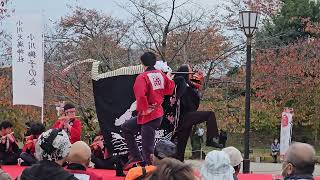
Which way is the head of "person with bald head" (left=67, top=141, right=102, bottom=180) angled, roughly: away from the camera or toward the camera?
away from the camera

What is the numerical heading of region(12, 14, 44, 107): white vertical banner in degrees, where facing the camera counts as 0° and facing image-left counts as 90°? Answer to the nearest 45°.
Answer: approximately 0°

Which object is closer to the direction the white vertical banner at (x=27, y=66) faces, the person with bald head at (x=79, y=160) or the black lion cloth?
the person with bald head

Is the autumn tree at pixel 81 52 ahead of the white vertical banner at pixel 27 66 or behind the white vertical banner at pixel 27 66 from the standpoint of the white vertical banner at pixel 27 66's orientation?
behind

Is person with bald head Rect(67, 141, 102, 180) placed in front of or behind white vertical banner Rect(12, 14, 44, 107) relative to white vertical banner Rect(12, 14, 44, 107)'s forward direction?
in front

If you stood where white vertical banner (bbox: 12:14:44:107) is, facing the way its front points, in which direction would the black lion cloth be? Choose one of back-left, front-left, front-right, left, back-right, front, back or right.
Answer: front-left

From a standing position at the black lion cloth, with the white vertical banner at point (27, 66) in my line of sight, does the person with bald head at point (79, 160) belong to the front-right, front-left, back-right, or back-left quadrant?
back-left

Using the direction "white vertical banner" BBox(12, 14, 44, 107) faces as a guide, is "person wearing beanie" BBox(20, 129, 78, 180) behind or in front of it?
in front

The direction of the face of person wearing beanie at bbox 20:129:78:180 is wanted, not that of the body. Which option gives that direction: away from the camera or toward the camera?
away from the camera

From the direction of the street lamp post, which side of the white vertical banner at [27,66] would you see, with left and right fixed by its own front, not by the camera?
left
